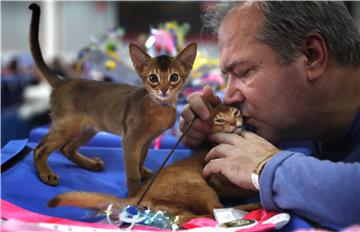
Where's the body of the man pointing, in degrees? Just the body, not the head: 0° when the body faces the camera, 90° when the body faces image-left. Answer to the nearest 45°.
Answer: approximately 90°

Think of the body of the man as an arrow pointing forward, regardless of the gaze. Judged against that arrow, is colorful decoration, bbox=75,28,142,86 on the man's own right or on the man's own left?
on the man's own right

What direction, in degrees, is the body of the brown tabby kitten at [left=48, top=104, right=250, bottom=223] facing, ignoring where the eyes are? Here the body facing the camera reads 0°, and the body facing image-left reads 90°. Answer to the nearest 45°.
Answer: approximately 270°

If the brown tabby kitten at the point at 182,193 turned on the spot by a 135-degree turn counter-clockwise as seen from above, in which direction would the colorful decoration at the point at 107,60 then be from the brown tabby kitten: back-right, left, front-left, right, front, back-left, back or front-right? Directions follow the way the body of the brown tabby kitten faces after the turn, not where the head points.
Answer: front-right
